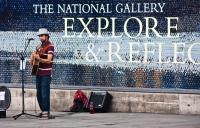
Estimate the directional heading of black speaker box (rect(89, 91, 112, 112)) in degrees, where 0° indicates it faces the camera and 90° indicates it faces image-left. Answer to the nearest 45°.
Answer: approximately 45°

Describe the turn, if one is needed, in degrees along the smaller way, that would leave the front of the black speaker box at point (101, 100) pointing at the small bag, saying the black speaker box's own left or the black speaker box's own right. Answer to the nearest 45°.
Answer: approximately 45° to the black speaker box's own right

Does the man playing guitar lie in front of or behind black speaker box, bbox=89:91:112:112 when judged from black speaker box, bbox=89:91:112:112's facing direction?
in front
